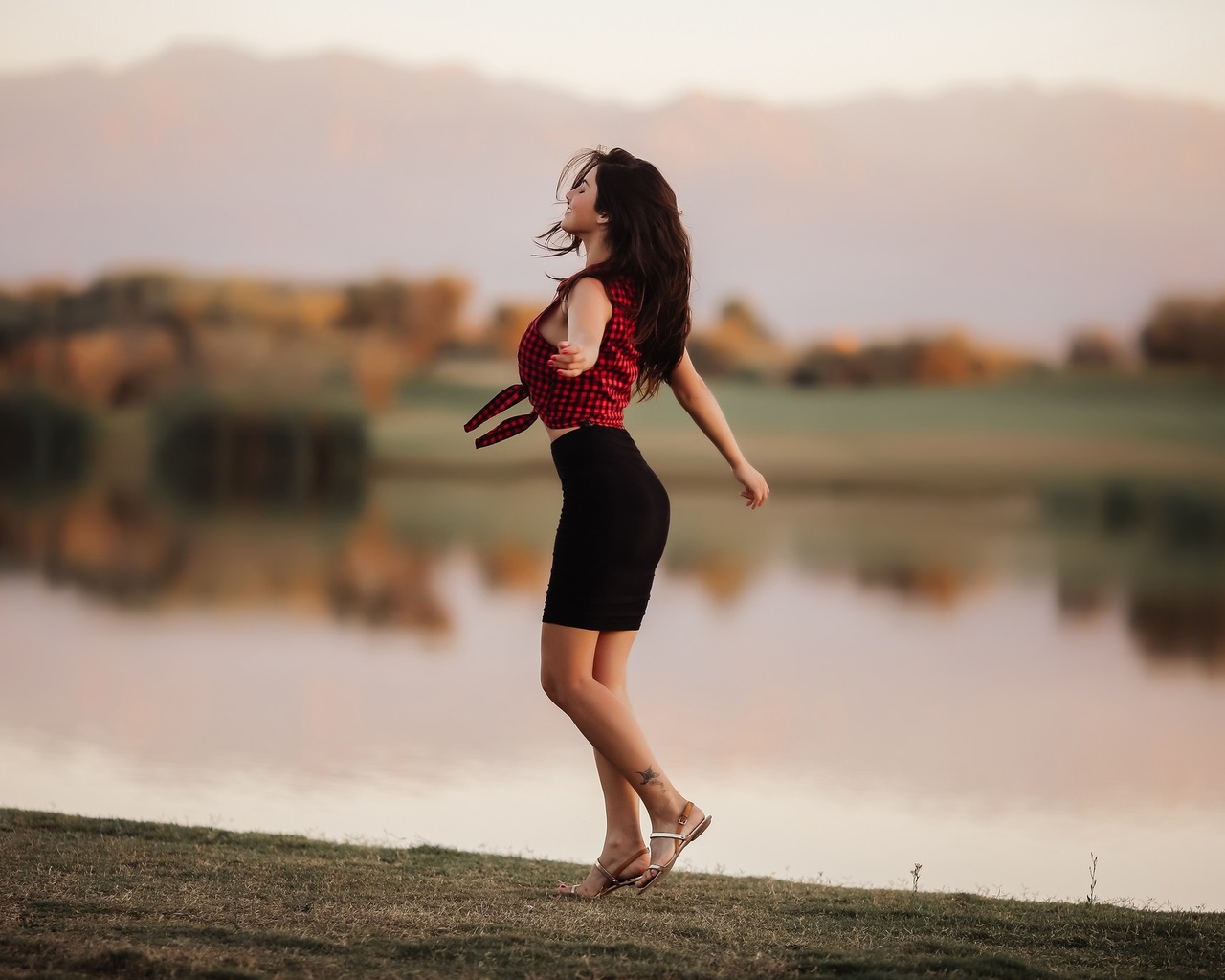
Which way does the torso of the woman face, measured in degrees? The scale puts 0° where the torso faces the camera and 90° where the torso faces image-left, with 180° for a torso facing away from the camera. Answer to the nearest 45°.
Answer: approximately 90°

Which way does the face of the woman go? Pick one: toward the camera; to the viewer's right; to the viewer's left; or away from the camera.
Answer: to the viewer's left
